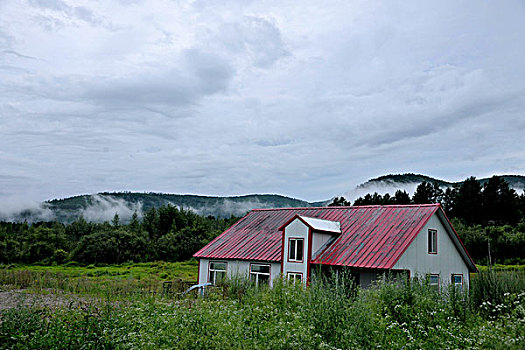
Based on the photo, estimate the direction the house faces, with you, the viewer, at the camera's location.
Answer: facing the viewer and to the left of the viewer
